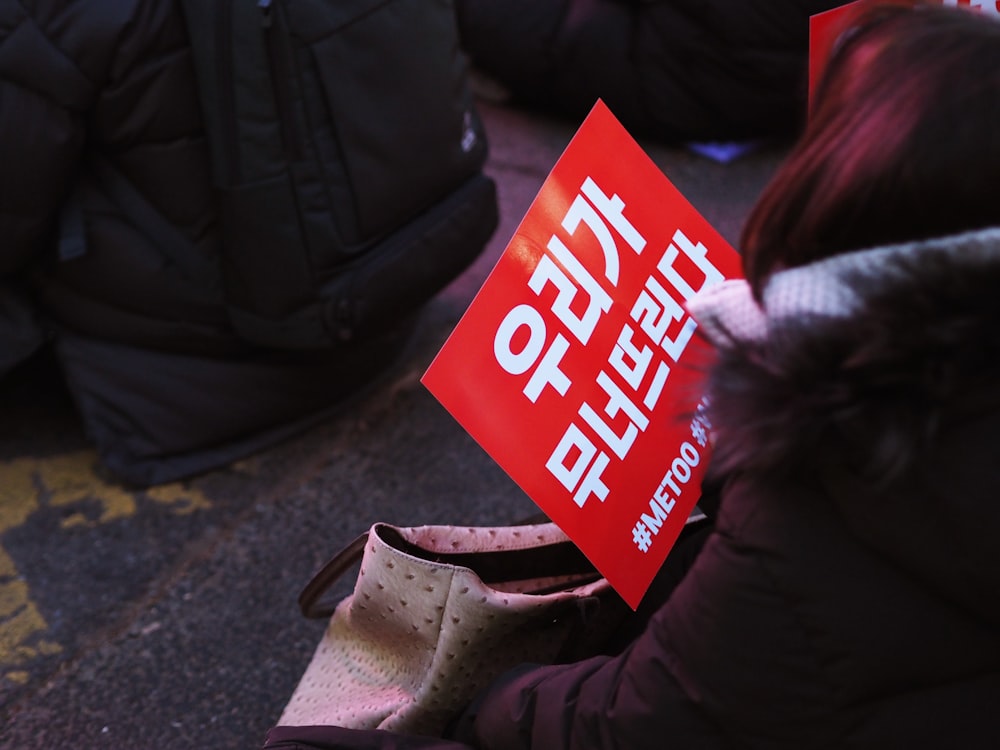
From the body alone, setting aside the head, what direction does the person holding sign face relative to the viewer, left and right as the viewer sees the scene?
facing away from the viewer and to the left of the viewer

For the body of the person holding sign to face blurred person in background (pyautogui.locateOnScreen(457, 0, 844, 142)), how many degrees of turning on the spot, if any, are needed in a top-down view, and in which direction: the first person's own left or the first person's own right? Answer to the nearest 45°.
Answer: approximately 45° to the first person's own right
